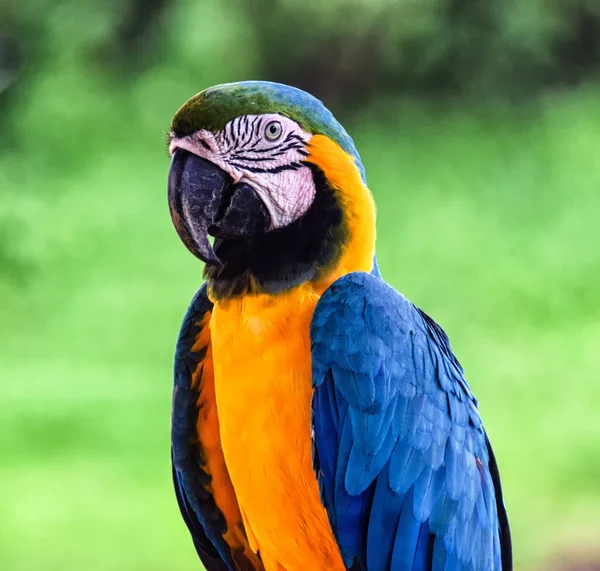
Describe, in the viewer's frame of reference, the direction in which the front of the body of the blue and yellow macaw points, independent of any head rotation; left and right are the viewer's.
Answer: facing the viewer and to the left of the viewer
